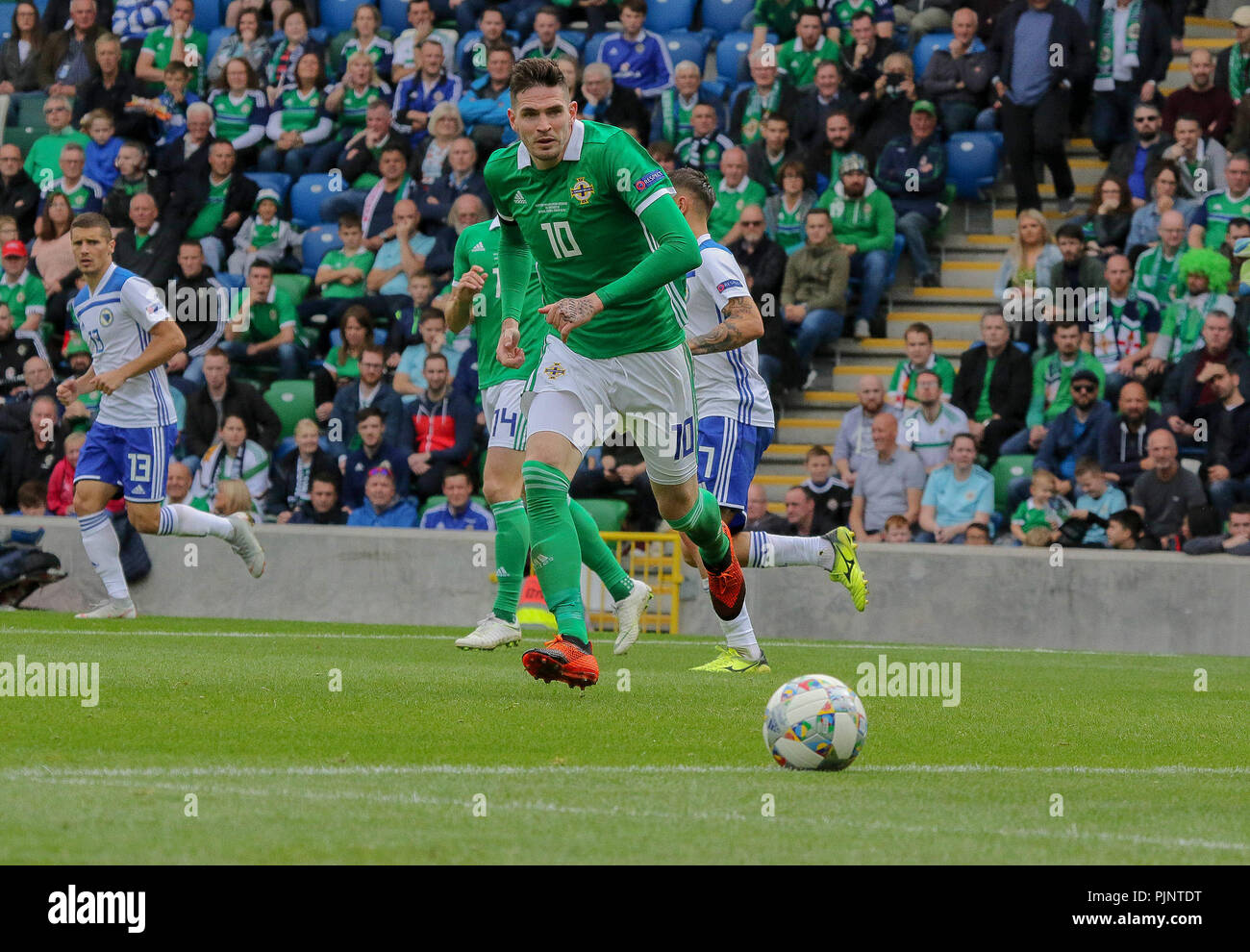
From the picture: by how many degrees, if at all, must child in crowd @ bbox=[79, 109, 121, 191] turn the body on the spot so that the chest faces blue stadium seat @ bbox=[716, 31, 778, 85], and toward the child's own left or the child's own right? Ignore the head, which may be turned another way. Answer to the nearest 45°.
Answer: approximately 45° to the child's own left

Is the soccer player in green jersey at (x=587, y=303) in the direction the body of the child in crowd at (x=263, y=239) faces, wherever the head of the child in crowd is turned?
yes

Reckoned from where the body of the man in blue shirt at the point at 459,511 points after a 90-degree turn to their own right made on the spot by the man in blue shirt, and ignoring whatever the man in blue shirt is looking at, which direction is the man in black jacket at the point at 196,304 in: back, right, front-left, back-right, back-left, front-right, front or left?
front-right

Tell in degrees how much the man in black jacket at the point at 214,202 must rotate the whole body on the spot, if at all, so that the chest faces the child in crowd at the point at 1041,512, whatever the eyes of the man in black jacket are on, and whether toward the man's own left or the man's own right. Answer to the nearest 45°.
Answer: approximately 45° to the man's own left

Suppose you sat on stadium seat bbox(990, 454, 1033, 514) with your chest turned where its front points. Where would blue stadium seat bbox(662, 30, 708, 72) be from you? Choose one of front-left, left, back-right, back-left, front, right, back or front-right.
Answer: back-right

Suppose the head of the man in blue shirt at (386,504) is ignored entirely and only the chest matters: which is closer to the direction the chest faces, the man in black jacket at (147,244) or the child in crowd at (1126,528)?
the child in crowd

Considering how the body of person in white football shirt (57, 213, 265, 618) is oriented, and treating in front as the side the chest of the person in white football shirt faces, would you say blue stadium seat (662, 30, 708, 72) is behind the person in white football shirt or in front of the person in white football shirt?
behind

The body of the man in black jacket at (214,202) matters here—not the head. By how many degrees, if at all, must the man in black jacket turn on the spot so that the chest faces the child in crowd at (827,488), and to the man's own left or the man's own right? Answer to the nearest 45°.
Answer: approximately 45° to the man's own left

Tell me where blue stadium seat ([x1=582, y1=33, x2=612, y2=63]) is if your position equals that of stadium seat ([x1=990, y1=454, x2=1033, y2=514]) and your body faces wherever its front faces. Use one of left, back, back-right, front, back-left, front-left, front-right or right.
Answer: back-right

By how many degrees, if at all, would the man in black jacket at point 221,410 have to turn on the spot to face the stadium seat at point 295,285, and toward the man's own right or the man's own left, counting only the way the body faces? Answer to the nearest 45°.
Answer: approximately 135° to the man's own left

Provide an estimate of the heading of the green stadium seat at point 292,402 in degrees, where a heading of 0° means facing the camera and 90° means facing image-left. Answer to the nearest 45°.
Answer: approximately 0°

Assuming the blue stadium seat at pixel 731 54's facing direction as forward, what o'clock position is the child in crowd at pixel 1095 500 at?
The child in crowd is roughly at 11 o'clock from the blue stadium seat.

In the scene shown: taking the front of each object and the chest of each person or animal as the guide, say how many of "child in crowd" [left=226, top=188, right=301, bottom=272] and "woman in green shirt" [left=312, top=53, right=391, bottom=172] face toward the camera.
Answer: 2
